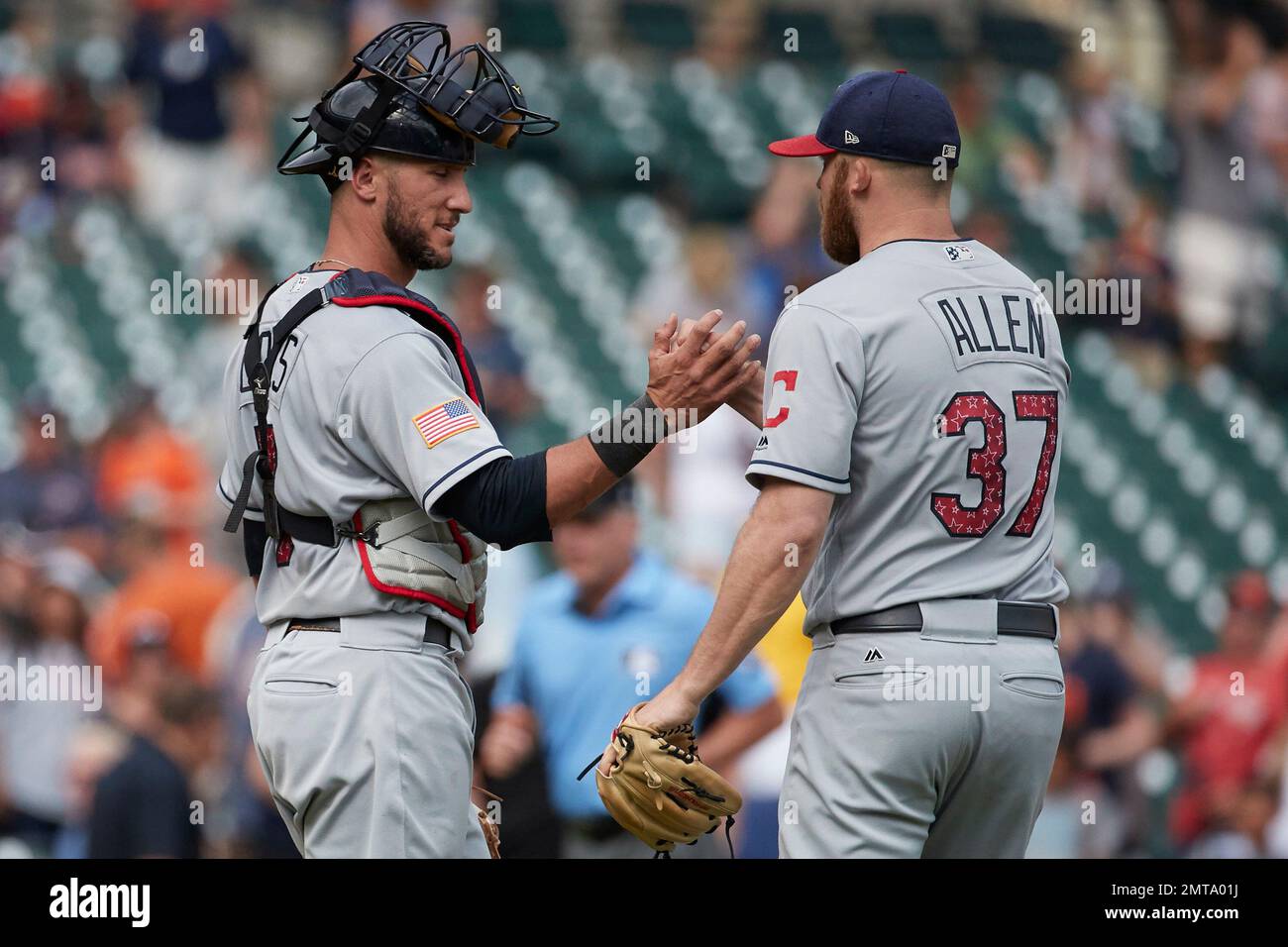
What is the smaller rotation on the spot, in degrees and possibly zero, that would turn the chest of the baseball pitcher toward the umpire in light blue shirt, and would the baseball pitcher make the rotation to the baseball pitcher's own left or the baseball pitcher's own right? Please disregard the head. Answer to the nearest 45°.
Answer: approximately 45° to the baseball pitcher's own right

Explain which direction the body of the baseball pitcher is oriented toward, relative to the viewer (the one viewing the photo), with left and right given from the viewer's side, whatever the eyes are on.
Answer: facing away from the viewer and to the left of the viewer
